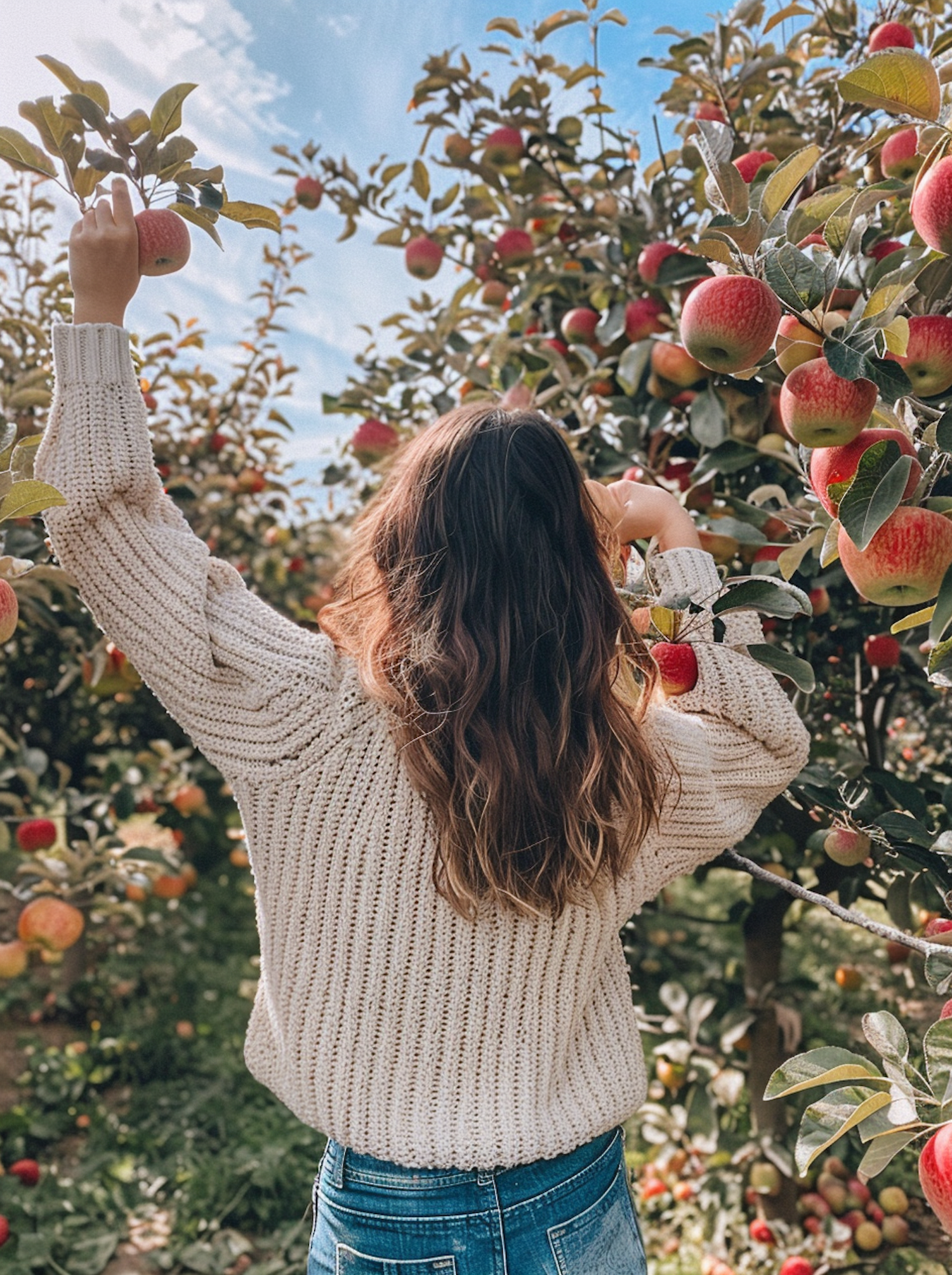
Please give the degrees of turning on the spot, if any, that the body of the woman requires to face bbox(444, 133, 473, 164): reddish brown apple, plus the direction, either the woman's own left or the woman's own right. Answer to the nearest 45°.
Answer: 0° — they already face it

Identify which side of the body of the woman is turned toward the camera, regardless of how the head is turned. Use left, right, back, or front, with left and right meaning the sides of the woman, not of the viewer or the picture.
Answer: back

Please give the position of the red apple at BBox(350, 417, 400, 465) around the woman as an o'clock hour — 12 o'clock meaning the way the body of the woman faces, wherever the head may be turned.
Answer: The red apple is roughly at 12 o'clock from the woman.

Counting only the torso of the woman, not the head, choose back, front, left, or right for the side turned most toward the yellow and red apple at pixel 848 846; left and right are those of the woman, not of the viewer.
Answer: right

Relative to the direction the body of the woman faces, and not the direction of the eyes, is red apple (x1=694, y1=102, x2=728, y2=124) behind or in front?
in front

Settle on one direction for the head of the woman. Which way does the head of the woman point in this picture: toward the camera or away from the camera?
away from the camera

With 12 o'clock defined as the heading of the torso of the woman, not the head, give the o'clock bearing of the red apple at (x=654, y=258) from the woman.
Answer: The red apple is roughly at 1 o'clock from the woman.

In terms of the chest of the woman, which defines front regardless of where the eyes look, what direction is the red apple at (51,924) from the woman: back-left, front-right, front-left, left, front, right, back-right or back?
front-left
